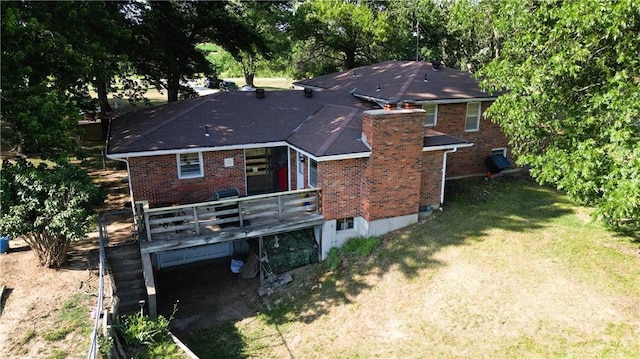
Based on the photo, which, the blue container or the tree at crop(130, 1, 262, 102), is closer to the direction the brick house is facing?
the tree

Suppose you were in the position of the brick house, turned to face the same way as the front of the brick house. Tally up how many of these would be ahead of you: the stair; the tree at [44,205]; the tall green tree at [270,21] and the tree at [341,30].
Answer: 2

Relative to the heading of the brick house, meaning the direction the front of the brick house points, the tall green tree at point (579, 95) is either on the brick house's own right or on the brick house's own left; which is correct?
on the brick house's own right

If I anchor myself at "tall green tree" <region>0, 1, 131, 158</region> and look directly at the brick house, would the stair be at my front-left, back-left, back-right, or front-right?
front-right

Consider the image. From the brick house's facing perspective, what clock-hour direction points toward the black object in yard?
The black object in yard is roughly at 2 o'clock from the brick house.

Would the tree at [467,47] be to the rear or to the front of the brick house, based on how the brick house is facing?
to the front

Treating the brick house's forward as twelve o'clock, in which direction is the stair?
The stair is roughly at 8 o'clock from the brick house.

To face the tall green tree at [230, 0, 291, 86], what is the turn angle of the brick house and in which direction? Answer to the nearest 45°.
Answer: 0° — it already faces it

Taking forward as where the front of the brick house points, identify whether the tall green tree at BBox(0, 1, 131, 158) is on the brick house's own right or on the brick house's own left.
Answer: on the brick house's own left

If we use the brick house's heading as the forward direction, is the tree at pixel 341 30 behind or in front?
in front

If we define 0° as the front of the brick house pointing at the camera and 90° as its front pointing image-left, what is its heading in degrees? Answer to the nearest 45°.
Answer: approximately 180°

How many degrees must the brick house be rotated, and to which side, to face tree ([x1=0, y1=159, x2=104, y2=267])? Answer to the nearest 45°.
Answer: approximately 135° to its left
